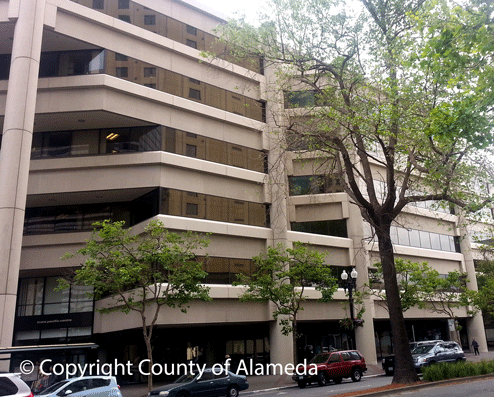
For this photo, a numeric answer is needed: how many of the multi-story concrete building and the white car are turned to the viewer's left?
1

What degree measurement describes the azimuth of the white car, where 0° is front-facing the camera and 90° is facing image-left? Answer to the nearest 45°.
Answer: approximately 90°

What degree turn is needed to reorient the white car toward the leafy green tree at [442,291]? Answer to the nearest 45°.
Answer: approximately 135° to its right

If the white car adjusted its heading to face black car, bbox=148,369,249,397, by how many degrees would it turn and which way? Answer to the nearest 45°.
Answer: approximately 135° to its right

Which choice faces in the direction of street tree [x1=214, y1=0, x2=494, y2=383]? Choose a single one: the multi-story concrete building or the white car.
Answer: the multi-story concrete building

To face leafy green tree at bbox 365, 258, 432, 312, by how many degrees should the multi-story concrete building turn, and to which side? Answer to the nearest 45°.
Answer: approximately 45° to its left

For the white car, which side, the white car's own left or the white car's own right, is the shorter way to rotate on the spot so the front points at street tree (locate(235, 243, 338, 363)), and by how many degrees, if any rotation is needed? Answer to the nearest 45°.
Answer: approximately 135° to the white car's own right

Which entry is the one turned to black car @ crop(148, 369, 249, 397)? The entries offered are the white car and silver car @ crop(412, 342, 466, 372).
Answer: the silver car

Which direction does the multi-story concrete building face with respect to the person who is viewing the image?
facing the viewer and to the right of the viewer

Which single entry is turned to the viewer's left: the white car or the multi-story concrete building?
the white car

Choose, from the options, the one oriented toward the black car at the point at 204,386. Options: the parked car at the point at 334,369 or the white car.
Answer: the parked car

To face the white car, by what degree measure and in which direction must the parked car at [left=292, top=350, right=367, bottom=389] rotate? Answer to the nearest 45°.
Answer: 0° — it already faces it
